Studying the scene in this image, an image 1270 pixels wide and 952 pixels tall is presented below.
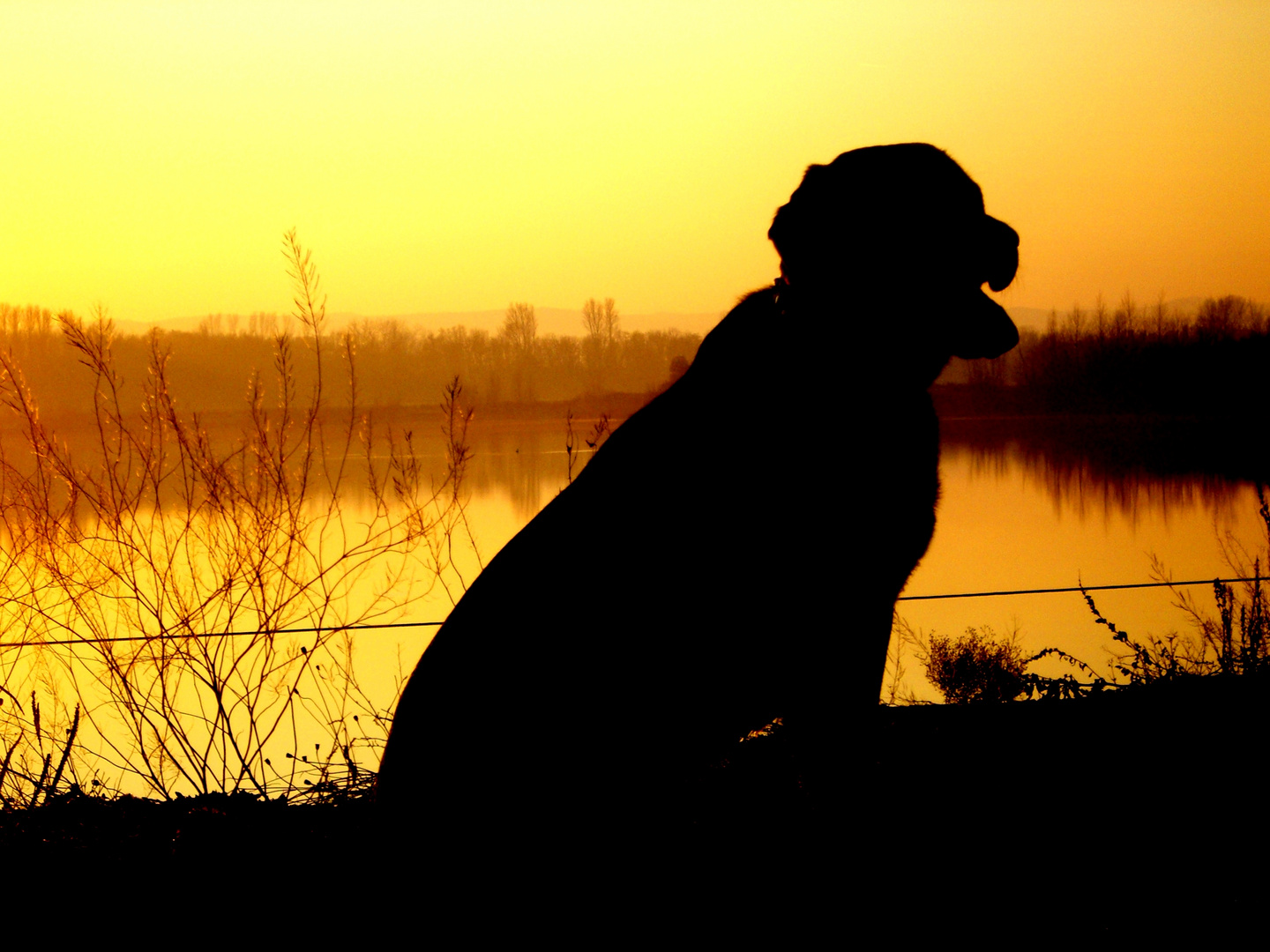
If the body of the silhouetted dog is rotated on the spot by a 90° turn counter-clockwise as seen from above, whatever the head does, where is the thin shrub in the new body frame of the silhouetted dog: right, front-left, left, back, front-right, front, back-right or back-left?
front-left

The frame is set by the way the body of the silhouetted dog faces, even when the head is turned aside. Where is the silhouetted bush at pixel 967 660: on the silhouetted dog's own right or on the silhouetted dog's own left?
on the silhouetted dog's own left

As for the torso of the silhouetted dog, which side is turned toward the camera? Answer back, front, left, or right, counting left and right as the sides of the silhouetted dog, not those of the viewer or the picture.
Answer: right
